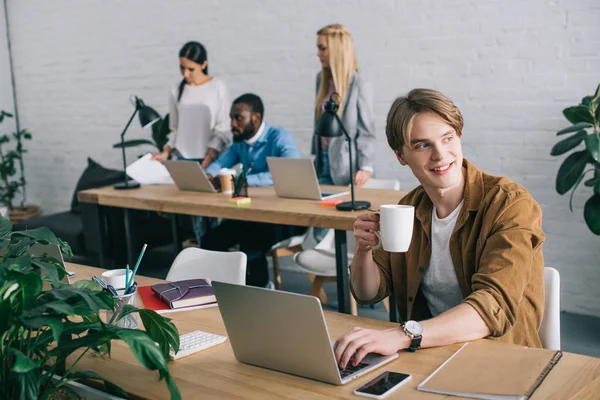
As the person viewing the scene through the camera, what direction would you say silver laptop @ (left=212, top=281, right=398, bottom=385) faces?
facing away from the viewer and to the right of the viewer

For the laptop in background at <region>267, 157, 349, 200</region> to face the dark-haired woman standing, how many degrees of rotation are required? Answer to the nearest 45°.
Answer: approximately 90° to its left

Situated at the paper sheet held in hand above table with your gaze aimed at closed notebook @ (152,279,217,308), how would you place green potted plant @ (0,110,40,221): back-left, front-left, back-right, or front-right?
back-right

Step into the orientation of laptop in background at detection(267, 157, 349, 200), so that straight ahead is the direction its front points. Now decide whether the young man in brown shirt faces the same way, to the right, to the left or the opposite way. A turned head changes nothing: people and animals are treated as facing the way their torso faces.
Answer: the opposite way

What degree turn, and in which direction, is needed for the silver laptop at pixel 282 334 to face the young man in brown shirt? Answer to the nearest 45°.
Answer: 0° — it already faces them

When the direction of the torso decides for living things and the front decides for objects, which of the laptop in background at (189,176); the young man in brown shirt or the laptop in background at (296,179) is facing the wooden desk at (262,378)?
the young man in brown shirt

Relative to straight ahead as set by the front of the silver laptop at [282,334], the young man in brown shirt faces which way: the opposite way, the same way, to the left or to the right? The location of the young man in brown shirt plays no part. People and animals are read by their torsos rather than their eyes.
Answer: the opposite way

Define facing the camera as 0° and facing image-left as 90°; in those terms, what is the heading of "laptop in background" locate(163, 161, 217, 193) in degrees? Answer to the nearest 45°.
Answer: approximately 225°
